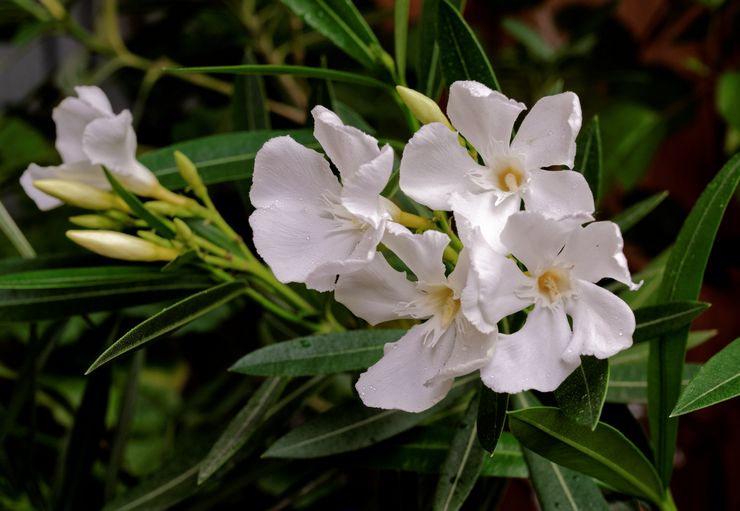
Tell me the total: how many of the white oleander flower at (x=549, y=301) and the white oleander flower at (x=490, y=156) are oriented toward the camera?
2

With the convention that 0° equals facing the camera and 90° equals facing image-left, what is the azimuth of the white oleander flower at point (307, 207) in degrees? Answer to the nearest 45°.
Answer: approximately 45°

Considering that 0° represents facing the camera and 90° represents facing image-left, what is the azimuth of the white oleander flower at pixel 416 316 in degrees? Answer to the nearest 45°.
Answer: approximately 45°
